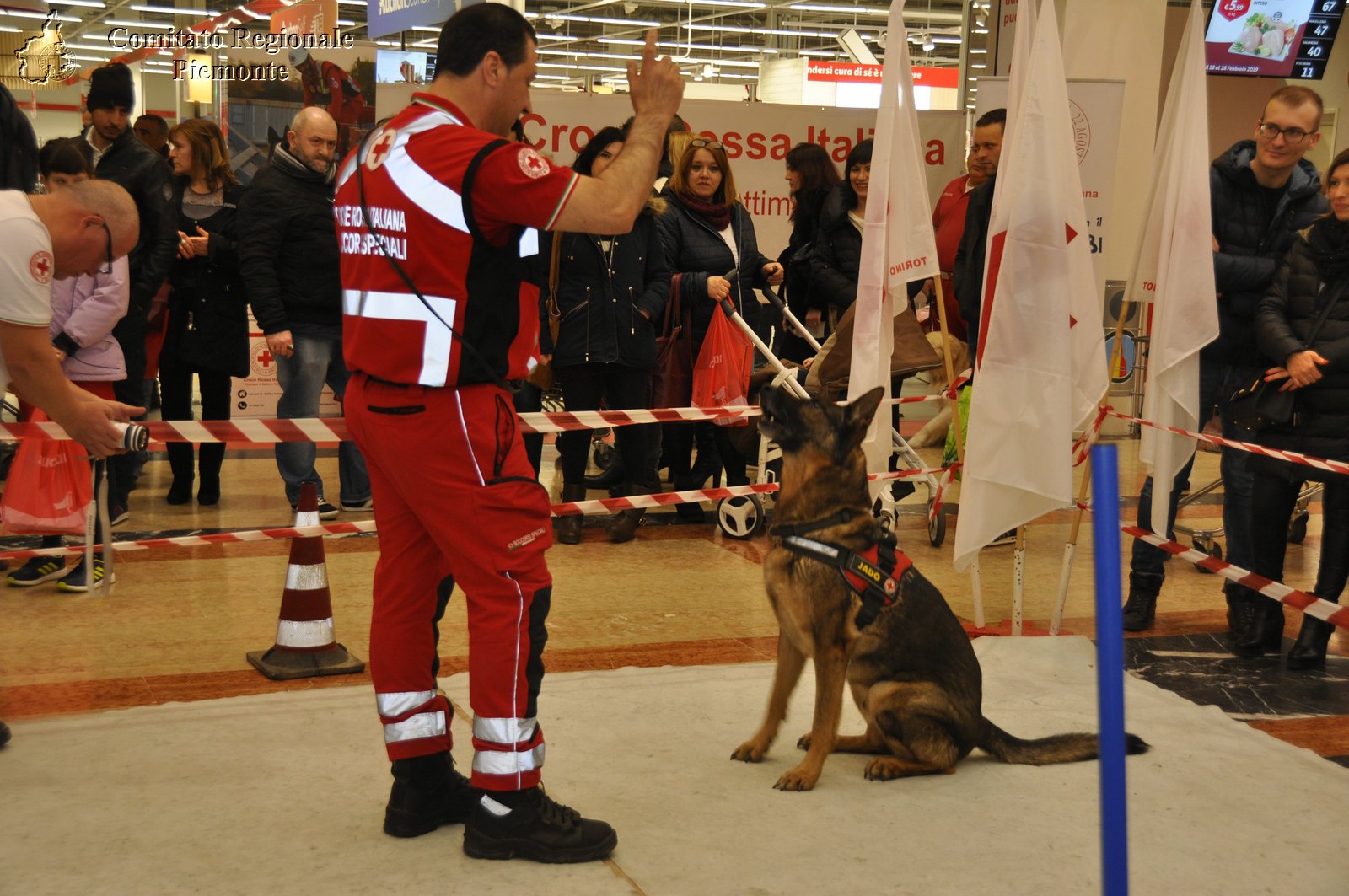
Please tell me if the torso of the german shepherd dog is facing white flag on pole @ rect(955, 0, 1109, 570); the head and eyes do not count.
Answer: no

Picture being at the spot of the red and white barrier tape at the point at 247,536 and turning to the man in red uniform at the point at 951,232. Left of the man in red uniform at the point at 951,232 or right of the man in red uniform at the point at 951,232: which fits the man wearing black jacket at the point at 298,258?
left

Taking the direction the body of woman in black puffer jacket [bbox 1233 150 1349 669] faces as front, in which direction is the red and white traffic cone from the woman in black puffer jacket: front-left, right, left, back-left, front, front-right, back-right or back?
front

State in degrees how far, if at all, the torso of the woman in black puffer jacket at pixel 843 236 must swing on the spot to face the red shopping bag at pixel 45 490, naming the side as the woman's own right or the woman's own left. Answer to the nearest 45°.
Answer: approximately 90° to the woman's own right

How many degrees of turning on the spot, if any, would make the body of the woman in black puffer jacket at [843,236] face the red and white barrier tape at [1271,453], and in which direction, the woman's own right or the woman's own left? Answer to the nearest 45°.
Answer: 0° — they already face it

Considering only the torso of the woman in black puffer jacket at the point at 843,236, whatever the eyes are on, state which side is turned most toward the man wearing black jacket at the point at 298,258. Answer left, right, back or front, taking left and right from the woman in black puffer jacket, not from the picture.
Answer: right

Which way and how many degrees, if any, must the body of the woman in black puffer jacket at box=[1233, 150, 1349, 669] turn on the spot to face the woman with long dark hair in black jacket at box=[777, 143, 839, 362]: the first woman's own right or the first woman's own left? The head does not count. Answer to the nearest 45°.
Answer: approximately 90° to the first woman's own right

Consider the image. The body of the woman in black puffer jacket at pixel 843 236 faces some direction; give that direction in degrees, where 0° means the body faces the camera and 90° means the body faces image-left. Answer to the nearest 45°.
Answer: approximately 315°

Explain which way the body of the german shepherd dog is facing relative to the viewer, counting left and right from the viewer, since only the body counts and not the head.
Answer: facing the viewer and to the left of the viewer

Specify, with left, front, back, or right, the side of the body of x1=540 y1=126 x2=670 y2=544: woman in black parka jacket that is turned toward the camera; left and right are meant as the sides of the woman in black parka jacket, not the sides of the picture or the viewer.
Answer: front

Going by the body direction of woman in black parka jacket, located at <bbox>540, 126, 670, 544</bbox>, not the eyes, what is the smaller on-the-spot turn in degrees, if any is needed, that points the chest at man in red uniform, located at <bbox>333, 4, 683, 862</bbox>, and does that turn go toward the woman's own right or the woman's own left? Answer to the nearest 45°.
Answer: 0° — they already face them

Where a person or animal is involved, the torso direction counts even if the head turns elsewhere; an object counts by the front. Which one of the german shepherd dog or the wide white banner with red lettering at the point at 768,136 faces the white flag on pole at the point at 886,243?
the wide white banner with red lettering

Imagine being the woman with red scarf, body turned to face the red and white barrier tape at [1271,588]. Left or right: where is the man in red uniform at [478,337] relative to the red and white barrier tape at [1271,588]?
right

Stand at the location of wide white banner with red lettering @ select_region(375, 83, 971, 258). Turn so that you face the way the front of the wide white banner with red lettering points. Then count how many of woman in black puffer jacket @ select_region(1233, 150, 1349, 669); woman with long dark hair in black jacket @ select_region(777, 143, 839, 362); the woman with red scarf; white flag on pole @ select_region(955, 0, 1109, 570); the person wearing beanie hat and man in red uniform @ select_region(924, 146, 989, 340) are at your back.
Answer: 0

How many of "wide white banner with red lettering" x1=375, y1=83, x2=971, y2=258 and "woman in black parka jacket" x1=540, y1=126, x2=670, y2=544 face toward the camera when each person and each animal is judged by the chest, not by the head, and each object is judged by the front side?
2

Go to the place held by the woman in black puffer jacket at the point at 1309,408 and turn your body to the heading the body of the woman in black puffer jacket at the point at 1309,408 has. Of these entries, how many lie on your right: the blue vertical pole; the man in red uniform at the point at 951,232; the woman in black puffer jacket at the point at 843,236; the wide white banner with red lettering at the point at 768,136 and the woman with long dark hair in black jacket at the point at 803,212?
4

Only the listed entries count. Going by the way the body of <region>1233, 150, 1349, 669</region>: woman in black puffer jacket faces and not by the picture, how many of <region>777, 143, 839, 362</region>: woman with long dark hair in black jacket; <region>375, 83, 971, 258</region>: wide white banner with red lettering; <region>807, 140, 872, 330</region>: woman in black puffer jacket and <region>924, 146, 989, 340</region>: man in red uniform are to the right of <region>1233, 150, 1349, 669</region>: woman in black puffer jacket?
4

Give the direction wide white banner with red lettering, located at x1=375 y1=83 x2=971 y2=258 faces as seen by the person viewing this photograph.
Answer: facing the viewer

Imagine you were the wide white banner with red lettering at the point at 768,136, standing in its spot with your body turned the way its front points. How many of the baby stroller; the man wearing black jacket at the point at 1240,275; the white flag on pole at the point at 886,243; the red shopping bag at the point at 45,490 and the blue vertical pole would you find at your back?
0
